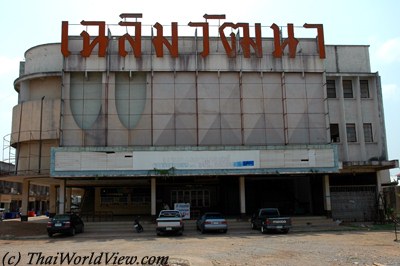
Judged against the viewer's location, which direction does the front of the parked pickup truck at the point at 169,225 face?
facing away from the viewer

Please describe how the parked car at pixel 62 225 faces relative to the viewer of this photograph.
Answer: facing away from the viewer and to the right of the viewer

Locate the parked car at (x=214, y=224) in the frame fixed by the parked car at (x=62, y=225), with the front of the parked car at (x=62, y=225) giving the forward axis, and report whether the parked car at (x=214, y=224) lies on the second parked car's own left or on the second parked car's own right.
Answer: on the second parked car's own right

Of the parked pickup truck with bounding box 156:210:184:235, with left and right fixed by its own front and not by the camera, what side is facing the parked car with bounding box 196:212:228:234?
right

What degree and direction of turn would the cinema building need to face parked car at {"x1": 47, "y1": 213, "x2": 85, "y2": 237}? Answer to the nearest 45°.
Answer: approximately 45° to its right

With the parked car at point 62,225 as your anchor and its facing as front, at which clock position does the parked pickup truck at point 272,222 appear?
the parked pickup truck at point 272,222 is roughly at 2 o'clock from the parked car at point 62,225.

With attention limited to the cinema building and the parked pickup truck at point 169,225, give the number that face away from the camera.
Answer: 1

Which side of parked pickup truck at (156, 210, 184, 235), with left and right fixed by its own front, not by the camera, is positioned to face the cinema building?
front
